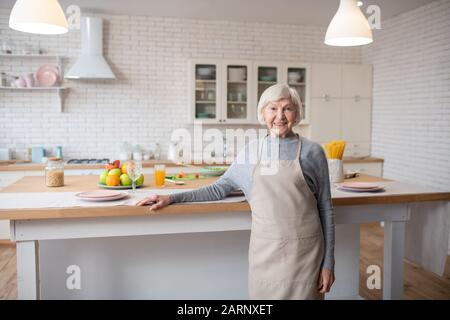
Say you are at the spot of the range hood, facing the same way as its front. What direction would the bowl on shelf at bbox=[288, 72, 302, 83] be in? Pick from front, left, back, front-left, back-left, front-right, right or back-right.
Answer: left

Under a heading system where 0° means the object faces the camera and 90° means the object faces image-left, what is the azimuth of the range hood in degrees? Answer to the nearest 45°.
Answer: approximately 0°

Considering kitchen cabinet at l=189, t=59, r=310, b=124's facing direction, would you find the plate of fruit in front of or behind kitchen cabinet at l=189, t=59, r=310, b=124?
in front

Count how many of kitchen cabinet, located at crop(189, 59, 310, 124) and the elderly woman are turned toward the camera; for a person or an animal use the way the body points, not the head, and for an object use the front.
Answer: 2

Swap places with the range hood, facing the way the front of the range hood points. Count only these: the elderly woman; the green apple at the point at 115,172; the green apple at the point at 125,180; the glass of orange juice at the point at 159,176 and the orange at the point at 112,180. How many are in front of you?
5
